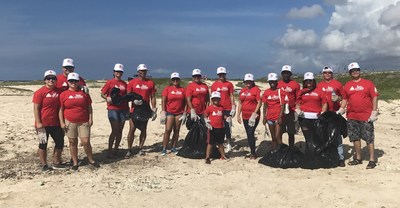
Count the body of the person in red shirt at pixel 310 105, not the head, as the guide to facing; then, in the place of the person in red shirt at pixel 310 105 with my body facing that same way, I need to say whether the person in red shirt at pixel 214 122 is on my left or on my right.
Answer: on my right

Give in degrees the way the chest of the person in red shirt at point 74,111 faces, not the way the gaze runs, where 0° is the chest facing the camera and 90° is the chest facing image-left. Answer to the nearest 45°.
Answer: approximately 0°

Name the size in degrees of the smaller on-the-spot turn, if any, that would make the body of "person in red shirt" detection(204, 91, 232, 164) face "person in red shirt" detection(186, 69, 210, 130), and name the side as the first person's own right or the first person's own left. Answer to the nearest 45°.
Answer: approximately 135° to the first person's own right

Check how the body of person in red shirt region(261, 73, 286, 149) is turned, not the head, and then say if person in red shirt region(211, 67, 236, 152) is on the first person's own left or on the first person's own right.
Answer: on the first person's own right

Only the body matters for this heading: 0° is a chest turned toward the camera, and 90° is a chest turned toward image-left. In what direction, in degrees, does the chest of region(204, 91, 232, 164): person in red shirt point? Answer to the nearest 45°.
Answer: approximately 0°

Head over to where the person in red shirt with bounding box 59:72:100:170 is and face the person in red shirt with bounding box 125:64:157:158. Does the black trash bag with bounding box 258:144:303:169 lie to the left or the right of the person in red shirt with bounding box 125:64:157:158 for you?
right

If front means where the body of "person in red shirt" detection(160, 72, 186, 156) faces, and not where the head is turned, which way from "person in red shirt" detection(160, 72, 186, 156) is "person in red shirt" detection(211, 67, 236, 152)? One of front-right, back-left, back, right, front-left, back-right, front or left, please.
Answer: left

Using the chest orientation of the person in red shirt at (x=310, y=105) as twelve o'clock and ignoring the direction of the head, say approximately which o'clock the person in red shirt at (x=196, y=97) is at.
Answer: the person in red shirt at (x=196, y=97) is roughly at 3 o'clock from the person in red shirt at (x=310, y=105).

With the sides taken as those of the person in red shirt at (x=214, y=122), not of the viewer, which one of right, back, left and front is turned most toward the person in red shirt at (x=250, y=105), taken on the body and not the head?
left

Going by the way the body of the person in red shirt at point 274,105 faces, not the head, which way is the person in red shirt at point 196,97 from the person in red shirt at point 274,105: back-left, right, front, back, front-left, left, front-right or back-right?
right
